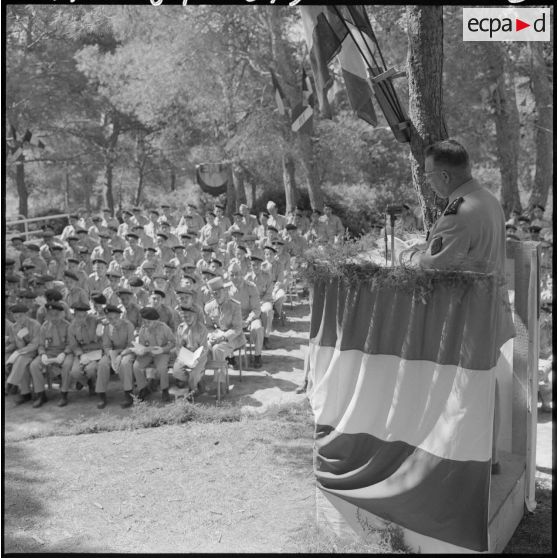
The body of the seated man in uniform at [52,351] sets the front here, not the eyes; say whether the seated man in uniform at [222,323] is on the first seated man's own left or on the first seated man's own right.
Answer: on the first seated man's own left

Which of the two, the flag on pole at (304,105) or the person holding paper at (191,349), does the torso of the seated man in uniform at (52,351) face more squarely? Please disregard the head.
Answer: the person holding paper

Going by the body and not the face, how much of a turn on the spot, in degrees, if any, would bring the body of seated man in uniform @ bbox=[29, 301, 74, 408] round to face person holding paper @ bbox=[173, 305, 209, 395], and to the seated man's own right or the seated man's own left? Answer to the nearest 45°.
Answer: approximately 45° to the seated man's own left

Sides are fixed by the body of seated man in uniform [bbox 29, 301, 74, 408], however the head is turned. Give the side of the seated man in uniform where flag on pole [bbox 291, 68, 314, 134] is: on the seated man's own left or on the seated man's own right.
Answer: on the seated man's own left

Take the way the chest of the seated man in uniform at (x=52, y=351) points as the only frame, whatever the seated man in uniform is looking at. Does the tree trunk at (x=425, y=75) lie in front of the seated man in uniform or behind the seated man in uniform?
in front

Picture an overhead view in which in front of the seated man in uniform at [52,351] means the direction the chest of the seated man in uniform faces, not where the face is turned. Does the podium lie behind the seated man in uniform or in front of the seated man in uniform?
in front

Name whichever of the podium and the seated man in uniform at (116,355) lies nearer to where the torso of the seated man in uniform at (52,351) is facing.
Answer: the podium
